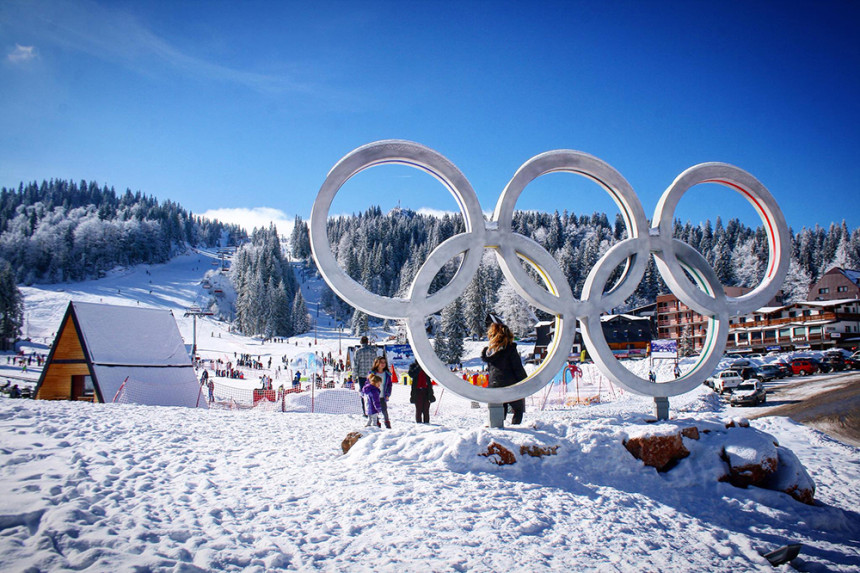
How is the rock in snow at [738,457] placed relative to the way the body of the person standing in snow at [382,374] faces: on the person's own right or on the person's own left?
on the person's own left

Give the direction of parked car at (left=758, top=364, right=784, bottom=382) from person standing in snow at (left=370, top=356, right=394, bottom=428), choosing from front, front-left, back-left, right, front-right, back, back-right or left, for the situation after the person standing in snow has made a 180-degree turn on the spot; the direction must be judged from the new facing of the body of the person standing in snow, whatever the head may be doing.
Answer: front

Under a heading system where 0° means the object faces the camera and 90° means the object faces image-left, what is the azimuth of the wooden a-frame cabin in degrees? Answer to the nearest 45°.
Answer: approximately 45°

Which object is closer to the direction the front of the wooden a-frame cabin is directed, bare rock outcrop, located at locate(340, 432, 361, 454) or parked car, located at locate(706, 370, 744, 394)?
the bare rock outcrop

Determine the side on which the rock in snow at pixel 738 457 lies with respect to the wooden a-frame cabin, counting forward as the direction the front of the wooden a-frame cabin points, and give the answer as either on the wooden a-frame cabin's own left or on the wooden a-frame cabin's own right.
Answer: on the wooden a-frame cabin's own left

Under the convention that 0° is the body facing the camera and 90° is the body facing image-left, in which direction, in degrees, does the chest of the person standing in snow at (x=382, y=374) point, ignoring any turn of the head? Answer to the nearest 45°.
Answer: approximately 45°

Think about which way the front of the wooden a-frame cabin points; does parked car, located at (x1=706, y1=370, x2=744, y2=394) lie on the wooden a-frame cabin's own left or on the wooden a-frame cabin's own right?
on the wooden a-frame cabin's own left

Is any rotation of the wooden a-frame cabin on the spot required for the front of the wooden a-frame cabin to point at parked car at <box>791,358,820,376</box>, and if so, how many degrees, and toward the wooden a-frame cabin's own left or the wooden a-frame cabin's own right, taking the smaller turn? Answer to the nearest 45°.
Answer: approximately 135° to the wooden a-frame cabin's own left

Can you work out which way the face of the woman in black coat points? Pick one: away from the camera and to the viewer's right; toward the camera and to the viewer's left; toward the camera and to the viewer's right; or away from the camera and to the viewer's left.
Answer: away from the camera and to the viewer's left
